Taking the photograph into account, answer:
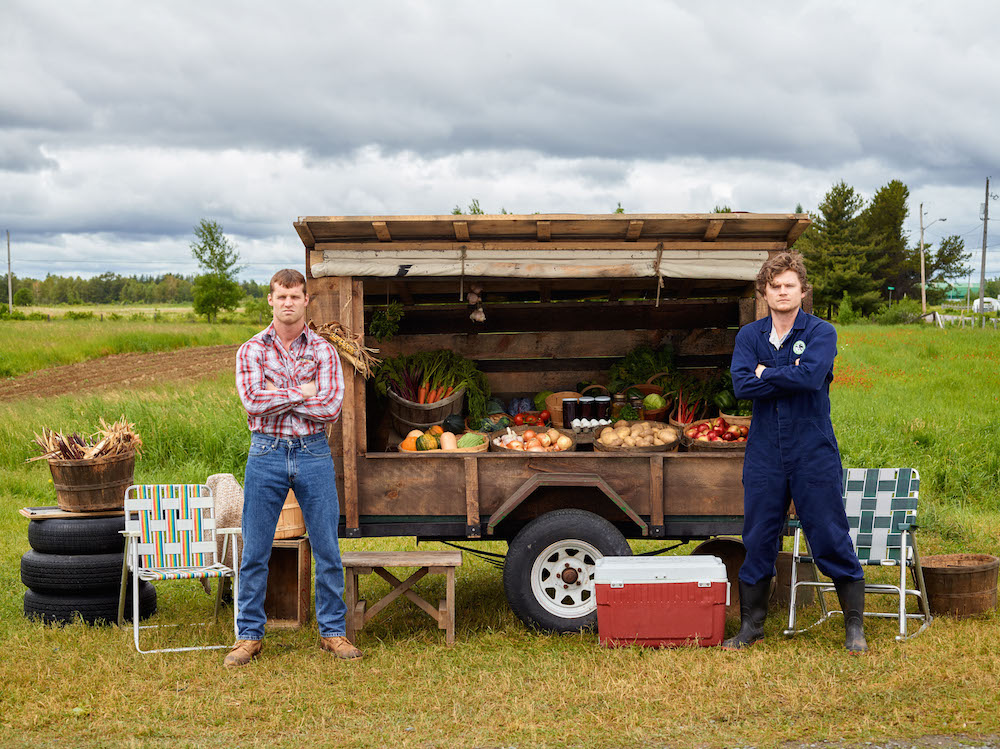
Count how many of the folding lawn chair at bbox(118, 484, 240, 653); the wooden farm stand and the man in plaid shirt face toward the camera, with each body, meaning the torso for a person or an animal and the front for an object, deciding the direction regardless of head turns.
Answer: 3

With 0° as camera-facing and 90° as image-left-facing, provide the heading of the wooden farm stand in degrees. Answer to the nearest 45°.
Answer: approximately 0°

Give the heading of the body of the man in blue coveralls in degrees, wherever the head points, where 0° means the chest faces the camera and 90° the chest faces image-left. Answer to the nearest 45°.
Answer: approximately 0°

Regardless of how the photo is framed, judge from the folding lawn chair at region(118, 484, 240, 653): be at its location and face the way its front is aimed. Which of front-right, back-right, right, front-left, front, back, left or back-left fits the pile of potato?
left

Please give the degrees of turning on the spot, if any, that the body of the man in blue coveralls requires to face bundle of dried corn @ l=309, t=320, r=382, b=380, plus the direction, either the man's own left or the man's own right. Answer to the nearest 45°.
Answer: approximately 90° to the man's own right

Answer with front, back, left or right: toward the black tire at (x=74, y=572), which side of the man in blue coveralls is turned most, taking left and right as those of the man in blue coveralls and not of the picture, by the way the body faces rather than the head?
right

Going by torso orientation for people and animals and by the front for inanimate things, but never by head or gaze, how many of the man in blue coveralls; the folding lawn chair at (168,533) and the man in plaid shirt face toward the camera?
3

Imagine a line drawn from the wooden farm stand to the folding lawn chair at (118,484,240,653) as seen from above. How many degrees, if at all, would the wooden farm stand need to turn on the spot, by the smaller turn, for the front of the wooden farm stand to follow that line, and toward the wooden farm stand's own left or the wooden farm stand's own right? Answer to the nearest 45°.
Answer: approximately 90° to the wooden farm stand's own right
